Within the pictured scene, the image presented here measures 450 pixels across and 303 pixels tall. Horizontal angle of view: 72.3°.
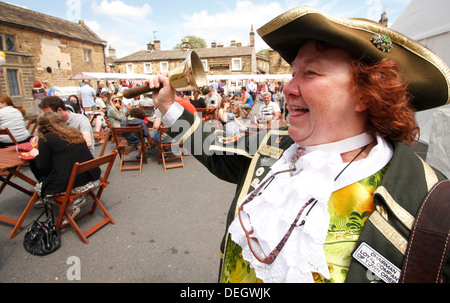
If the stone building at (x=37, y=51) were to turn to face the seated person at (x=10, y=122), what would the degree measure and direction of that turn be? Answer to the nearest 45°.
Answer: approximately 45° to its right

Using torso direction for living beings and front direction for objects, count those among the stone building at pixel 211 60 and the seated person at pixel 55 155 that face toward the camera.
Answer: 1

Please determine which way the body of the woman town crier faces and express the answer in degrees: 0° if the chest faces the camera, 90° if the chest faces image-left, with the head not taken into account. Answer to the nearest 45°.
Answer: approximately 45°

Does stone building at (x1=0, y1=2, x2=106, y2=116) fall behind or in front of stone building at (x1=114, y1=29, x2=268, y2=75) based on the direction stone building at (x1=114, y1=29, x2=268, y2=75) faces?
in front

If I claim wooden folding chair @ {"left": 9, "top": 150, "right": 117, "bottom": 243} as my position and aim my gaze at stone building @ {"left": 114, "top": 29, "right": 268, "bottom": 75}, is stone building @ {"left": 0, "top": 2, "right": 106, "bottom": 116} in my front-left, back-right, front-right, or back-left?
front-left

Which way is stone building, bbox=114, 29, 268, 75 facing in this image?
toward the camera

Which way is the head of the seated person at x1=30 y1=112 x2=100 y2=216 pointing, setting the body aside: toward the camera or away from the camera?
away from the camera

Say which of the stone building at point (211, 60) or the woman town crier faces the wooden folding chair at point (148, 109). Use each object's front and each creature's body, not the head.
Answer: the stone building

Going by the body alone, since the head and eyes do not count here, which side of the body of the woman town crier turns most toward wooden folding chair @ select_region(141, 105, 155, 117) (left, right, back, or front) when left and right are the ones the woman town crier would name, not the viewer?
right

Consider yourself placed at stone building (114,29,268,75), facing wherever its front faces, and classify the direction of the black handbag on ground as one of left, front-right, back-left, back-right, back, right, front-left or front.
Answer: front

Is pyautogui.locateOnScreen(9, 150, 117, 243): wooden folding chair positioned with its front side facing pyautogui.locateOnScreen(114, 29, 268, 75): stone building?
no

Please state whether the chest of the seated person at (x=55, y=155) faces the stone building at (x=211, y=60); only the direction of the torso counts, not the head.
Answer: no

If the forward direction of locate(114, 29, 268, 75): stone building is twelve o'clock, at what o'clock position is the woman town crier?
The woman town crier is roughly at 12 o'clock from the stone building.

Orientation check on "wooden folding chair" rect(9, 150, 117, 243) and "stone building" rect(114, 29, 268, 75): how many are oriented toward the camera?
1

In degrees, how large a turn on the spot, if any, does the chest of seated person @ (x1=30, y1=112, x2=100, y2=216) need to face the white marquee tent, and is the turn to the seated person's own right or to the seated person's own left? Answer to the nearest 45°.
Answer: approximately 135° to the seated person's own right

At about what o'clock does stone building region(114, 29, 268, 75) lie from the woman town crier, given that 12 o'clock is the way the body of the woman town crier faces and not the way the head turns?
The stone building is roughly at 4 o'clock from the woman town crier.

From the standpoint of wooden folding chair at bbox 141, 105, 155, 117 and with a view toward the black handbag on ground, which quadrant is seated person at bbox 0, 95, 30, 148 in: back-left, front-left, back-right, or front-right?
front-right
